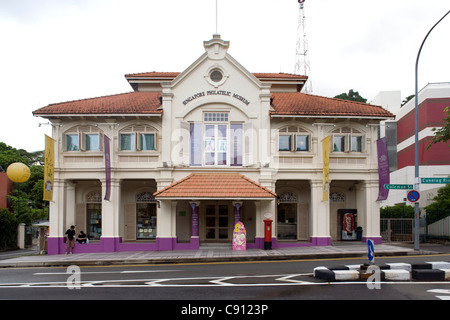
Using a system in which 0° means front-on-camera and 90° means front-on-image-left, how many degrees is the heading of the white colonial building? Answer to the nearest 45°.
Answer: approximately 0°

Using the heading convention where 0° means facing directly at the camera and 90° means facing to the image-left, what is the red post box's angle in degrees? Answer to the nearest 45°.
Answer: approximately 0°

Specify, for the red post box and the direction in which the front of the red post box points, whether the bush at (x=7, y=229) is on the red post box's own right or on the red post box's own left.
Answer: on the red post box's own right

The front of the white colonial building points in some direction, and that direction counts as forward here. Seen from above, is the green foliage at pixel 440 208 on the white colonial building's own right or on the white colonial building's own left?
on the white colonial building's own left

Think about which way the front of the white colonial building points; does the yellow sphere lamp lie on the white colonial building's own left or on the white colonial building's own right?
on the white colonial building's own right

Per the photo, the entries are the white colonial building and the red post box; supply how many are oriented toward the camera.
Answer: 2

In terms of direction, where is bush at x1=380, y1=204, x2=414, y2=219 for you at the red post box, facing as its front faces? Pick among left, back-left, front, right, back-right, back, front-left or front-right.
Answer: back-left
